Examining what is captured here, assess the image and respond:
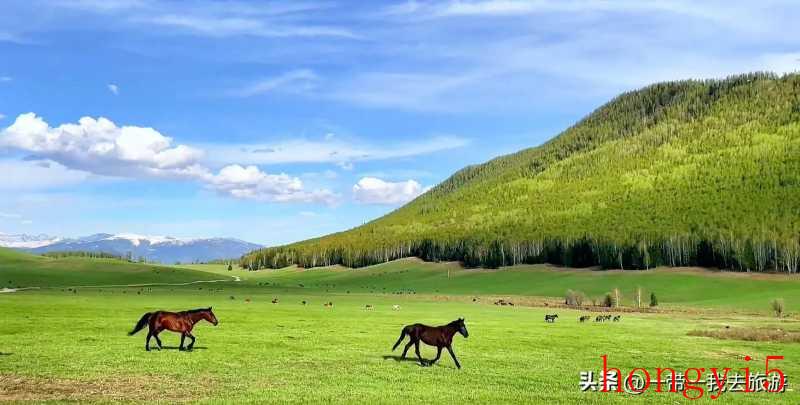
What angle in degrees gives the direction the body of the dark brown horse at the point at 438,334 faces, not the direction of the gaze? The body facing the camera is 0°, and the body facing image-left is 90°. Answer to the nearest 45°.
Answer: approximately 270°
